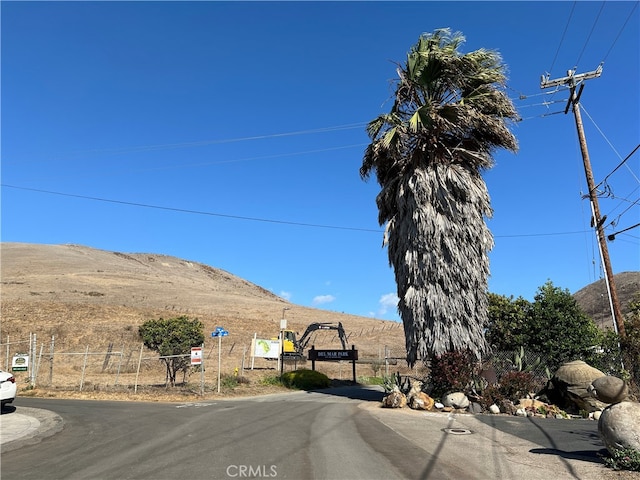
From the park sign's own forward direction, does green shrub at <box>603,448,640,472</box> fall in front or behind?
in front

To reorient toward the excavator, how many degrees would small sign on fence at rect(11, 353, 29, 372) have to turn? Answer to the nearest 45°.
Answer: approximately 90° to its left

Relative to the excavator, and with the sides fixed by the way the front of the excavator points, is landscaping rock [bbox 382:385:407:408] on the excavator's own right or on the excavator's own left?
on the excavator's own right

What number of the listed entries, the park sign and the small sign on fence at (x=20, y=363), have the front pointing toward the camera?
2

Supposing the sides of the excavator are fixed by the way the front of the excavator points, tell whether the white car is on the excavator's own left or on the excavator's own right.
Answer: on the excavator's own right

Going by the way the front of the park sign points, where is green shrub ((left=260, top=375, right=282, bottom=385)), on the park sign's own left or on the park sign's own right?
on the park sign's own right

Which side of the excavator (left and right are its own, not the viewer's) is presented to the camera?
right

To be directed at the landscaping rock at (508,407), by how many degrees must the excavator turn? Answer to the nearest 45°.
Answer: approximately 90° to its right

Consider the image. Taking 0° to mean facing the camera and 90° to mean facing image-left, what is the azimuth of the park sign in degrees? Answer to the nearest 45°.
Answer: approximately 0°

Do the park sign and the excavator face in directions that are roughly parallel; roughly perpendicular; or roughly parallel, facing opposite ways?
roughly perpendicular

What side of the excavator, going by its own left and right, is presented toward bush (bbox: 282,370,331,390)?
right
